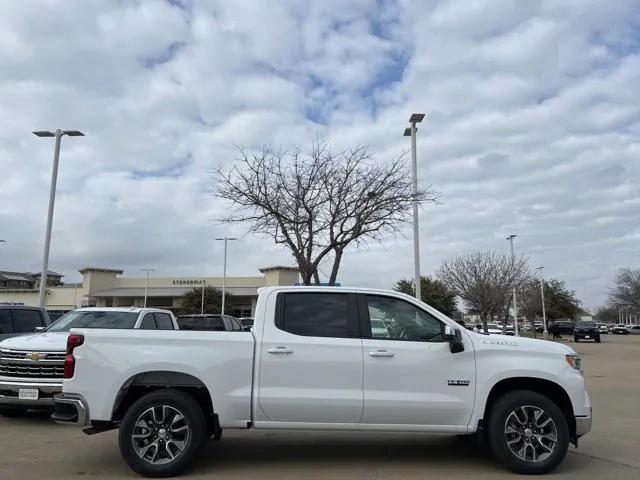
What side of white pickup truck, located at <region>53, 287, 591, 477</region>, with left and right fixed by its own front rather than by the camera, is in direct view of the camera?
right

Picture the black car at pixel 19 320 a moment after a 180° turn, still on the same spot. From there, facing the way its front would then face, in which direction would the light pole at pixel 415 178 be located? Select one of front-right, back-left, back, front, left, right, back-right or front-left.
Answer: front-right

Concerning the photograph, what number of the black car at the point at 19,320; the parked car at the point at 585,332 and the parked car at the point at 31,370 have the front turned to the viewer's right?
0

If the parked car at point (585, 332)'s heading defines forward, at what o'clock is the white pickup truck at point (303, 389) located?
The white pickup truck is roughly at 12 o'clock from the parked car.

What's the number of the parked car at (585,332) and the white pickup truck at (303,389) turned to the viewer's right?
1

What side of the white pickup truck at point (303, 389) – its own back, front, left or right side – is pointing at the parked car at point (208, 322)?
left

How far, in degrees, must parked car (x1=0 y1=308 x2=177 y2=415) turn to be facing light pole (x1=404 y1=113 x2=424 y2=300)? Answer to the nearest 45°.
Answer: approximately 180°

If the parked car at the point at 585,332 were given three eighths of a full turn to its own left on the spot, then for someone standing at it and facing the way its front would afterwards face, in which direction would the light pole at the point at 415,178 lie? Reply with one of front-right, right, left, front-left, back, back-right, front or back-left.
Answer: back-right

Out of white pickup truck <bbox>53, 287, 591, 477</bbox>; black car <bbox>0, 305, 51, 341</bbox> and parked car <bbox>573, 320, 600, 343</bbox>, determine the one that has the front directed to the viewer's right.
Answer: the white pickup truck

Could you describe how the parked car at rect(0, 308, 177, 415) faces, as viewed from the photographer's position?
facing the viewer and to the left of the viewer

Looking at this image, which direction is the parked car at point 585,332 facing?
toward the camera

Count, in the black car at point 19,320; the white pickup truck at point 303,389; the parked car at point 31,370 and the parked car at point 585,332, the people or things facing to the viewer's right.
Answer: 1

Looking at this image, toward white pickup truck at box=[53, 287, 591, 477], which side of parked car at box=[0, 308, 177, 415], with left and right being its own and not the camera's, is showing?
left

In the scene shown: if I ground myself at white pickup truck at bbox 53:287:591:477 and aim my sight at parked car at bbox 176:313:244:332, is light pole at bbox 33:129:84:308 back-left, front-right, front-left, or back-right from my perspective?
front-left

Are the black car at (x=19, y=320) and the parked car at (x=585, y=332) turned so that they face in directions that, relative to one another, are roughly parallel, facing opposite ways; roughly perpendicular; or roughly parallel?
roughly parallel

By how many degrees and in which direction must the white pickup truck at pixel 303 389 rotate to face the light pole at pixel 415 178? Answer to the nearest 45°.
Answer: approximately 90° to its left
